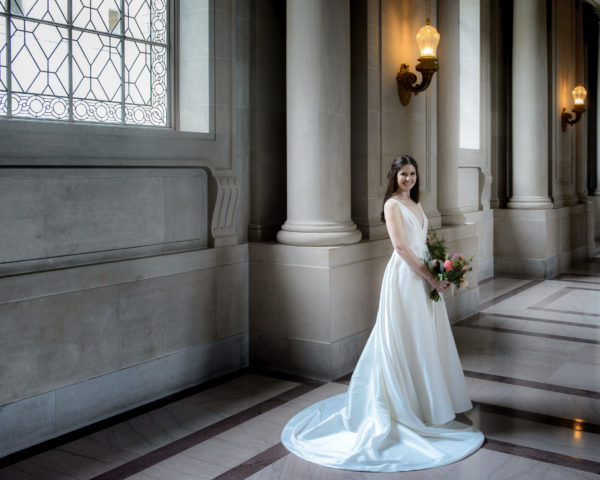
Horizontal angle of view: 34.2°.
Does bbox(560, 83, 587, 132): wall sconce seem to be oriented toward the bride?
no

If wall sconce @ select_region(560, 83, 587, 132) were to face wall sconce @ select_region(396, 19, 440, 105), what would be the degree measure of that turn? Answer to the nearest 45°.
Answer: approximately 90° to its right

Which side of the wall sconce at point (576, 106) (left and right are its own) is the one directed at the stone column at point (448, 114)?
right

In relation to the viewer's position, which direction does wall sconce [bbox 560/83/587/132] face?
facing to the right of the viewer

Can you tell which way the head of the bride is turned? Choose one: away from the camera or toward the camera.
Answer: toward the camera

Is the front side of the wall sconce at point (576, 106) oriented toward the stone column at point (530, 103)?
no

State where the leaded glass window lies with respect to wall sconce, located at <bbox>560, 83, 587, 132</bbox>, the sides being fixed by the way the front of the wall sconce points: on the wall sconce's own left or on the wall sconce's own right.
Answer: on the wall sconce's own right
